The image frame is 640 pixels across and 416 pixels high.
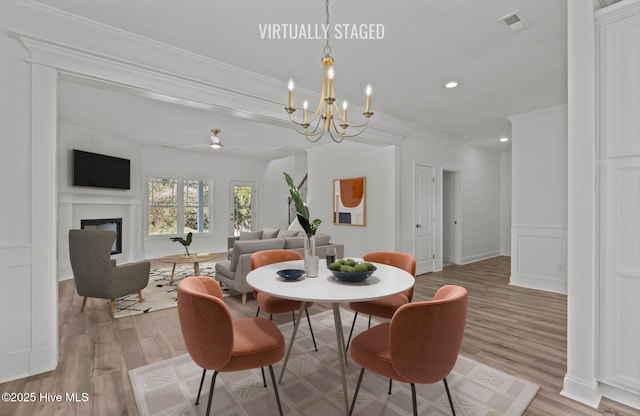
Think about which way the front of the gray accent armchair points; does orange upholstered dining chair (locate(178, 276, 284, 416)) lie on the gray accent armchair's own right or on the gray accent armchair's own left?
on the gray accent armchair's own right

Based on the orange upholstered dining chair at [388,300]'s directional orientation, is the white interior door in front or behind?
behind

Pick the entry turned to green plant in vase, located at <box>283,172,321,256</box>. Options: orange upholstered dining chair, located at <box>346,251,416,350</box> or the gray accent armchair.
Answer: the orange upholstered dining chair

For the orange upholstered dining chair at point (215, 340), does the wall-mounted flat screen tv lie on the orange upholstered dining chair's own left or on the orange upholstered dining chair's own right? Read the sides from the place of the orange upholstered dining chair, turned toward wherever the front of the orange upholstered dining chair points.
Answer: on the orange upholstered dining chair's own left

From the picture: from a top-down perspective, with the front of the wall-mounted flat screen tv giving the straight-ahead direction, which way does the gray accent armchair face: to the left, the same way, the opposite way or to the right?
to the left

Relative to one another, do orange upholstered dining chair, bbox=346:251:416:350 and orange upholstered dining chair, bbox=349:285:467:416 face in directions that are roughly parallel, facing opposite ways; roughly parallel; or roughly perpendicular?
roughly perpendicular

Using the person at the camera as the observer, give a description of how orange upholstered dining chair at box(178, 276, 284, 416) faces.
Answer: facing away from the viewer and to the right of the viewer

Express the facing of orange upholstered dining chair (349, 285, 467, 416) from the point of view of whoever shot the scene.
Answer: facing away from the viewer and to the left of the viewer

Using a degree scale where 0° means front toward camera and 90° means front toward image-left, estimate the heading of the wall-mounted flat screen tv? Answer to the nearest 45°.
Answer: approximately 315°

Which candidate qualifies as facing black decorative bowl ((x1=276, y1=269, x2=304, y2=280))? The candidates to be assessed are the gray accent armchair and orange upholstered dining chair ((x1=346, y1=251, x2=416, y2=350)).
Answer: the orange upholstered dining chair

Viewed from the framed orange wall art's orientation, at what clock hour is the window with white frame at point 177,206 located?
The window with white frame is roughly at 2 o'clock from the framed orange wall art.
